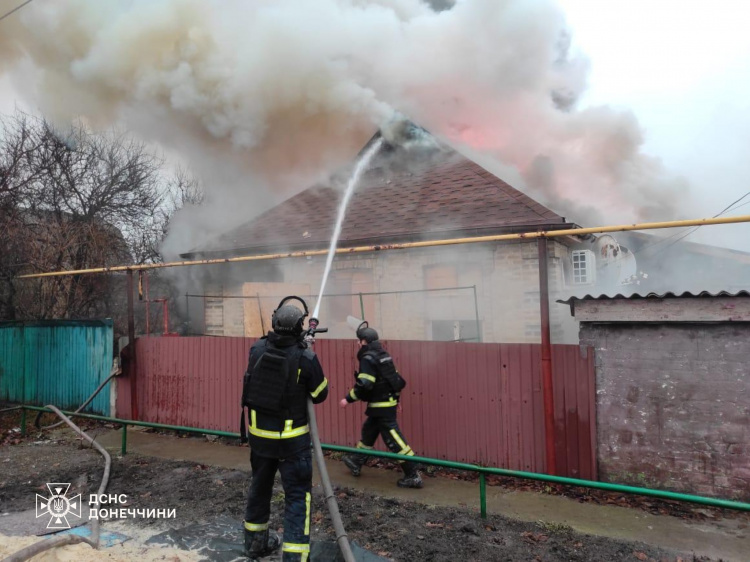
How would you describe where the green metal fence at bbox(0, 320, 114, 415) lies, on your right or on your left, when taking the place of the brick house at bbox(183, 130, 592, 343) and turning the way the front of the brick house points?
on your right

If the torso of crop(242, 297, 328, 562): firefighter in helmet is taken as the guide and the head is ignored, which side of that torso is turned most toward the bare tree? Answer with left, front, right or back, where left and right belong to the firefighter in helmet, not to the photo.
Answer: left

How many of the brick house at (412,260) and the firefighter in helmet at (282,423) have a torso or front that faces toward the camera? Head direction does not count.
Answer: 1

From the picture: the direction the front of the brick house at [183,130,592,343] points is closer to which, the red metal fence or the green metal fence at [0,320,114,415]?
the red metal fence

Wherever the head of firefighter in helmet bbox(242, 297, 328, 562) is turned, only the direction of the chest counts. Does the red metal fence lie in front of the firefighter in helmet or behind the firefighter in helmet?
in front

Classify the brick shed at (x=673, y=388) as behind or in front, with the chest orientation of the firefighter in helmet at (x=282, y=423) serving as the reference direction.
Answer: in front

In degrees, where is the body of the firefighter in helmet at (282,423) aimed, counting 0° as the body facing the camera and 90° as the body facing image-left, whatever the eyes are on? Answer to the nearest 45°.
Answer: approximately 225°

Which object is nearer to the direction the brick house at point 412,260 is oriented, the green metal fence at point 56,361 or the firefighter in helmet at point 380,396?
the firefighter in helmet

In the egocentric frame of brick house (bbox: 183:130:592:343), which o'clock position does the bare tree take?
The bare tree is roughly at 3 o'clock from the brick house.

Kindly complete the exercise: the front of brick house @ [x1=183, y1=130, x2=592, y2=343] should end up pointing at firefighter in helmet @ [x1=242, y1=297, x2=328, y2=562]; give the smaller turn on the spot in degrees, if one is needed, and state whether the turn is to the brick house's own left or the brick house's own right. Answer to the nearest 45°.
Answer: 0° — it already faces them

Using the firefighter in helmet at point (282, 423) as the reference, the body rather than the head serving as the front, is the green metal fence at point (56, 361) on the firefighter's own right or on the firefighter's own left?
on the firefighter's own left
